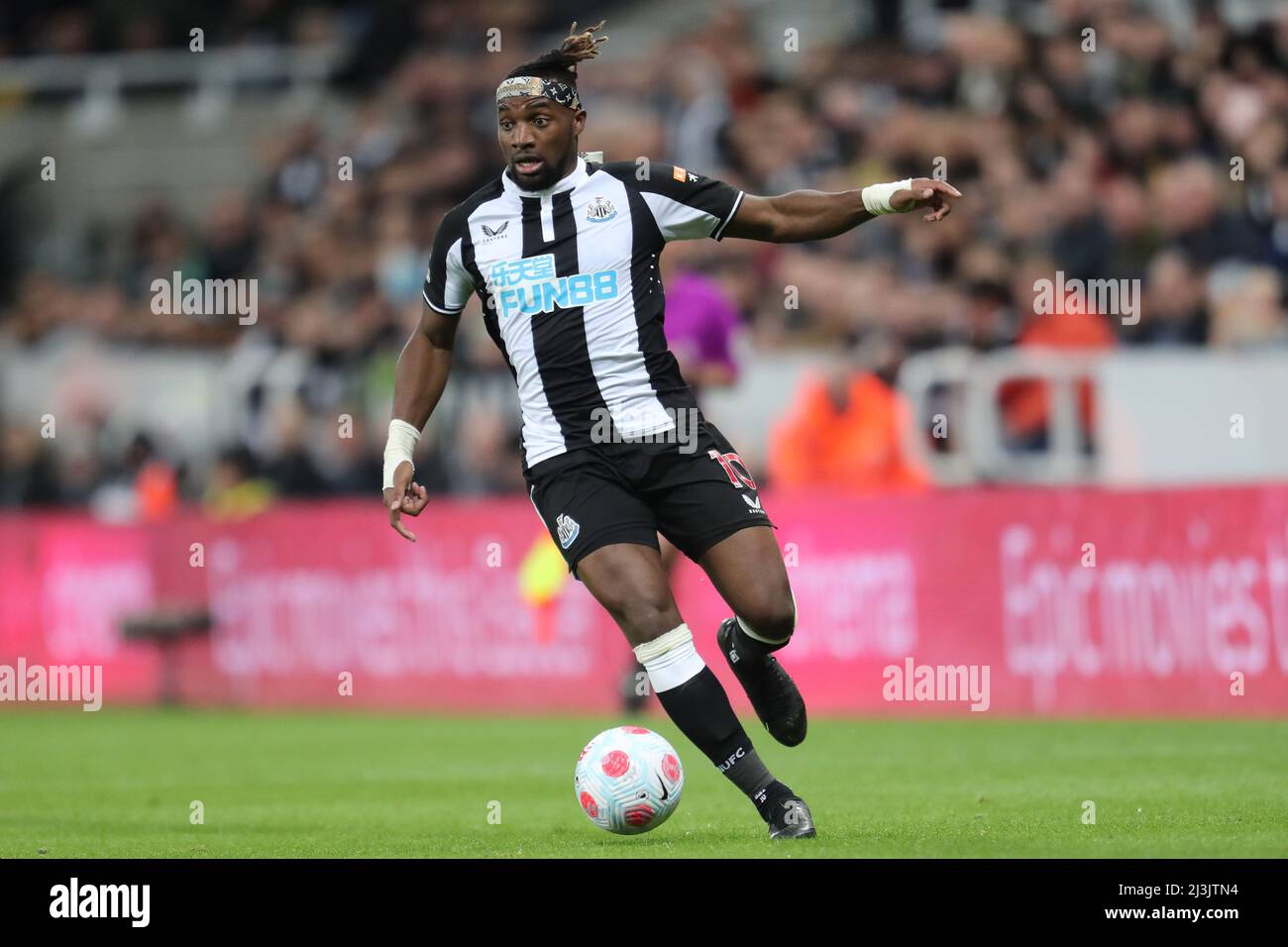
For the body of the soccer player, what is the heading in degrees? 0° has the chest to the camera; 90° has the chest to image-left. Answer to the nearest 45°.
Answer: approximately 0°
